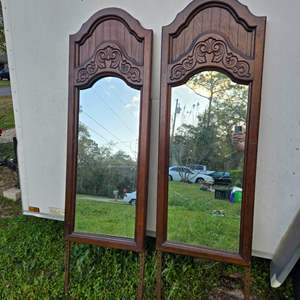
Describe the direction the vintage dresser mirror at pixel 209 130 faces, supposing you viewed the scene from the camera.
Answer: facing the viewer

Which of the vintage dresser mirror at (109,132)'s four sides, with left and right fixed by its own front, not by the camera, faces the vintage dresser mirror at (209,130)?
left

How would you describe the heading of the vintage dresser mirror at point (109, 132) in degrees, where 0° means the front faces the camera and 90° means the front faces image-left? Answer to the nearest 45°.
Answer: approximately 45°

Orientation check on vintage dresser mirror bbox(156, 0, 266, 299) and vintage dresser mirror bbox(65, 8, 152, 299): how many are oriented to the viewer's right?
0

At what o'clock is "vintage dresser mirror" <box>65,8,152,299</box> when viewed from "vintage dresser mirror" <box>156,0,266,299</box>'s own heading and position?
"vintage dresser mirror" <box>65,8,152,299</box> is roughly at 3 o'clock from "vintage dresser mirror" <box>156,0,266,299</box>.

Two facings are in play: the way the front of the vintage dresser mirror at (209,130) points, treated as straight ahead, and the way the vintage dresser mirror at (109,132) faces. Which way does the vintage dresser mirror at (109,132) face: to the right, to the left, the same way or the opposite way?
the same way
